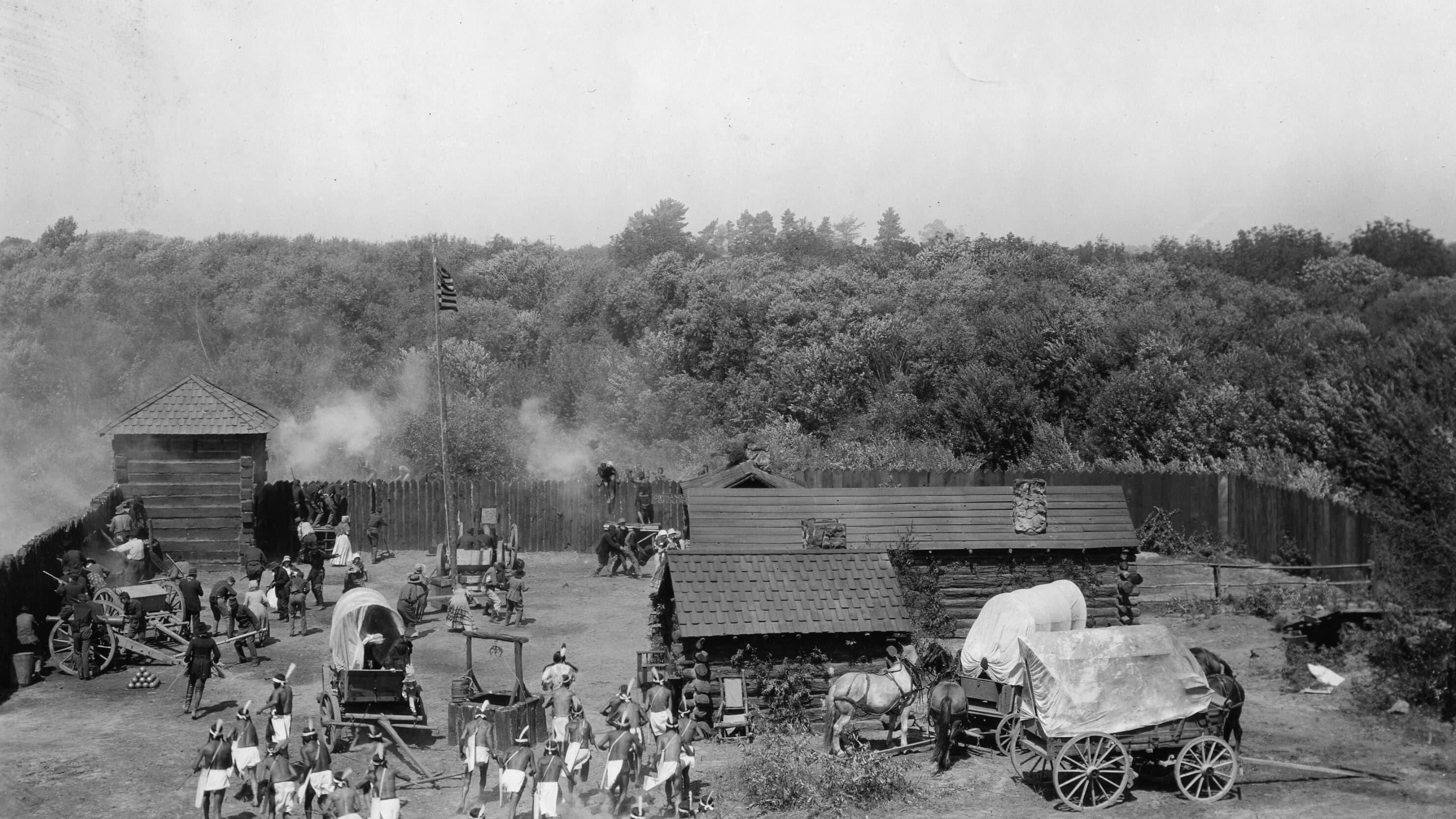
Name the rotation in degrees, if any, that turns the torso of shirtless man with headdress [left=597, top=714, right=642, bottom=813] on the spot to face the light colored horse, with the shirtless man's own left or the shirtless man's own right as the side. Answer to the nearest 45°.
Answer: approximately 45° to the shirtless man's own right

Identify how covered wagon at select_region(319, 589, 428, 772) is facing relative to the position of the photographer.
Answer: facing the viewer and to the right of the viewer

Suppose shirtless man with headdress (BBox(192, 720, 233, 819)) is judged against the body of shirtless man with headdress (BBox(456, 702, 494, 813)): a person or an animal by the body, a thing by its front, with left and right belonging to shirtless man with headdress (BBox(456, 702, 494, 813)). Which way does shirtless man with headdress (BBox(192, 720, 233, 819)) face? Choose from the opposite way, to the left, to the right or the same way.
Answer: the same way

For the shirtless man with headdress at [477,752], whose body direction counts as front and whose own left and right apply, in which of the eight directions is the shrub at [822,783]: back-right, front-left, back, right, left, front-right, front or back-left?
right

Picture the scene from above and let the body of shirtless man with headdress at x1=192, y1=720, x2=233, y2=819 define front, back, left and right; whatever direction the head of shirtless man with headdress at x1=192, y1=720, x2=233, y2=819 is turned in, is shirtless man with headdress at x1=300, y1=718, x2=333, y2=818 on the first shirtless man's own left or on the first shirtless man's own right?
on the first shirtless man's own right

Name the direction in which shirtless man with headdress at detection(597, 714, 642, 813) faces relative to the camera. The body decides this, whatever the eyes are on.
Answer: away from the camera

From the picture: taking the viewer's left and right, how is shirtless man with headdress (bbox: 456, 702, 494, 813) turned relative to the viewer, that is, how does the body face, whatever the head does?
facing away from the viewer

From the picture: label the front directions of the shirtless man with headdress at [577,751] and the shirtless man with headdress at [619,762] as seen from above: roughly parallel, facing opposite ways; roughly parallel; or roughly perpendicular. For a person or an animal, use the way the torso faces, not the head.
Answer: roughly parallel

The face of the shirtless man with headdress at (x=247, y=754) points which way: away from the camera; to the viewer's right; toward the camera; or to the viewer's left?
away from the camera

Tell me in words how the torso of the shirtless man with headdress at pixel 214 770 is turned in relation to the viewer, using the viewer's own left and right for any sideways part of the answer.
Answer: facing away from the viewer

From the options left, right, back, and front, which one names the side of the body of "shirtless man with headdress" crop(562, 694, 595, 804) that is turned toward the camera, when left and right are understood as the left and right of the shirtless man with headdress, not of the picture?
back

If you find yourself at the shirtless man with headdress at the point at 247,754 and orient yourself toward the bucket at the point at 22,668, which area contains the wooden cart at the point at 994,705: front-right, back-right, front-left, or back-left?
back-right

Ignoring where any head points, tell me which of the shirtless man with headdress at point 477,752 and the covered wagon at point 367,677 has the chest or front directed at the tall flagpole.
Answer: the shirtless man with headdress

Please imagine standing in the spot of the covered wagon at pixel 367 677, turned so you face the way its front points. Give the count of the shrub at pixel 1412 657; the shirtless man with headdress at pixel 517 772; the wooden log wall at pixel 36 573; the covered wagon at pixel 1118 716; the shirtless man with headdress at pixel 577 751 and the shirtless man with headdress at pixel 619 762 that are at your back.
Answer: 1
